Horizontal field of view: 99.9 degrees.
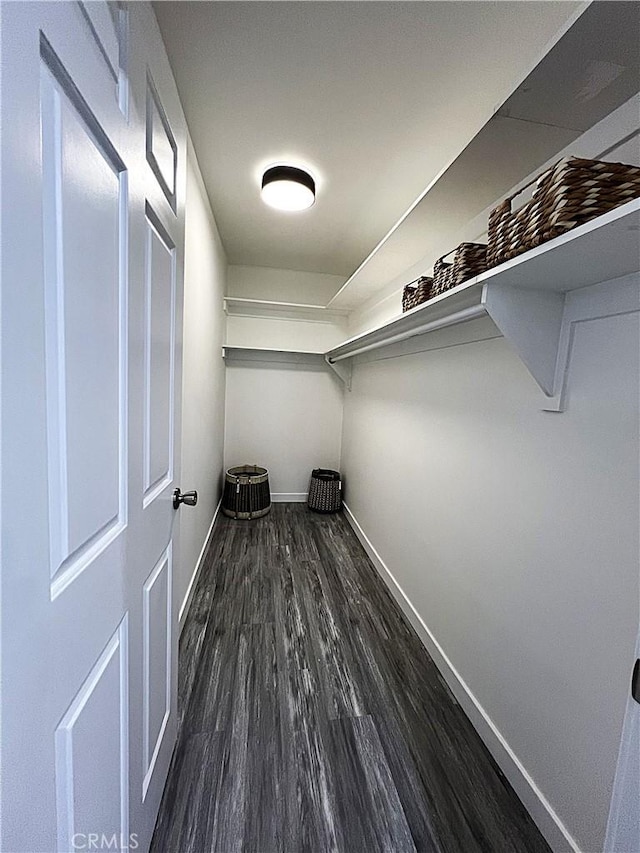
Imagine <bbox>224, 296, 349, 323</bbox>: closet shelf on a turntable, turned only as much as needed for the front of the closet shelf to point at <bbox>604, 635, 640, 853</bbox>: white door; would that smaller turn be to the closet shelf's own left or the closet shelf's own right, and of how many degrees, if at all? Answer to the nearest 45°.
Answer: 0° — it already faces it

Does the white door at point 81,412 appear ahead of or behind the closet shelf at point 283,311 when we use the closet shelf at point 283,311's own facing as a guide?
ahead

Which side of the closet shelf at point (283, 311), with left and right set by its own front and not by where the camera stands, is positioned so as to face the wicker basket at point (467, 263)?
front

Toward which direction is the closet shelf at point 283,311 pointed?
toward the camera

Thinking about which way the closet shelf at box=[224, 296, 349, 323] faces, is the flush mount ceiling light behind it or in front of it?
in front

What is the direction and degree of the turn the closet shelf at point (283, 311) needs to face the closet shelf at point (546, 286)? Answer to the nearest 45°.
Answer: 0° — it already faces it
